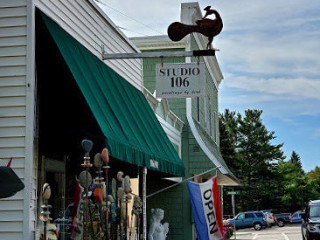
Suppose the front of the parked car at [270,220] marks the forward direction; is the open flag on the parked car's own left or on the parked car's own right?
on the parked car's own left

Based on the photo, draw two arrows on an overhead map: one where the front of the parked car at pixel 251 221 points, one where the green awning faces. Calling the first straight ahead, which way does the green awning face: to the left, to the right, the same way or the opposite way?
the opposite way

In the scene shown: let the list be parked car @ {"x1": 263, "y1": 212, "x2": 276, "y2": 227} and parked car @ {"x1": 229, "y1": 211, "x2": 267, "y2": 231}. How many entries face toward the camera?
0

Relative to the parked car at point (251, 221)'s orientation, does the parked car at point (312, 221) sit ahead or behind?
behind

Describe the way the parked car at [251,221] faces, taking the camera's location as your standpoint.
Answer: facing away from the viewer and to the left of the viewer

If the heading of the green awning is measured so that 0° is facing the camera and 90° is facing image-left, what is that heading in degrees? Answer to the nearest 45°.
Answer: approximately 315°

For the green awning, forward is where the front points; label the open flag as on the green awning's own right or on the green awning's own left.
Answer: on the green awning's own left

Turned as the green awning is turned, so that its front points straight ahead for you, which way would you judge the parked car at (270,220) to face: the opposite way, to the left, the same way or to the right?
the opposite way

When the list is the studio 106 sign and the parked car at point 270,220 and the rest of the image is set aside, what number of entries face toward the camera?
1
